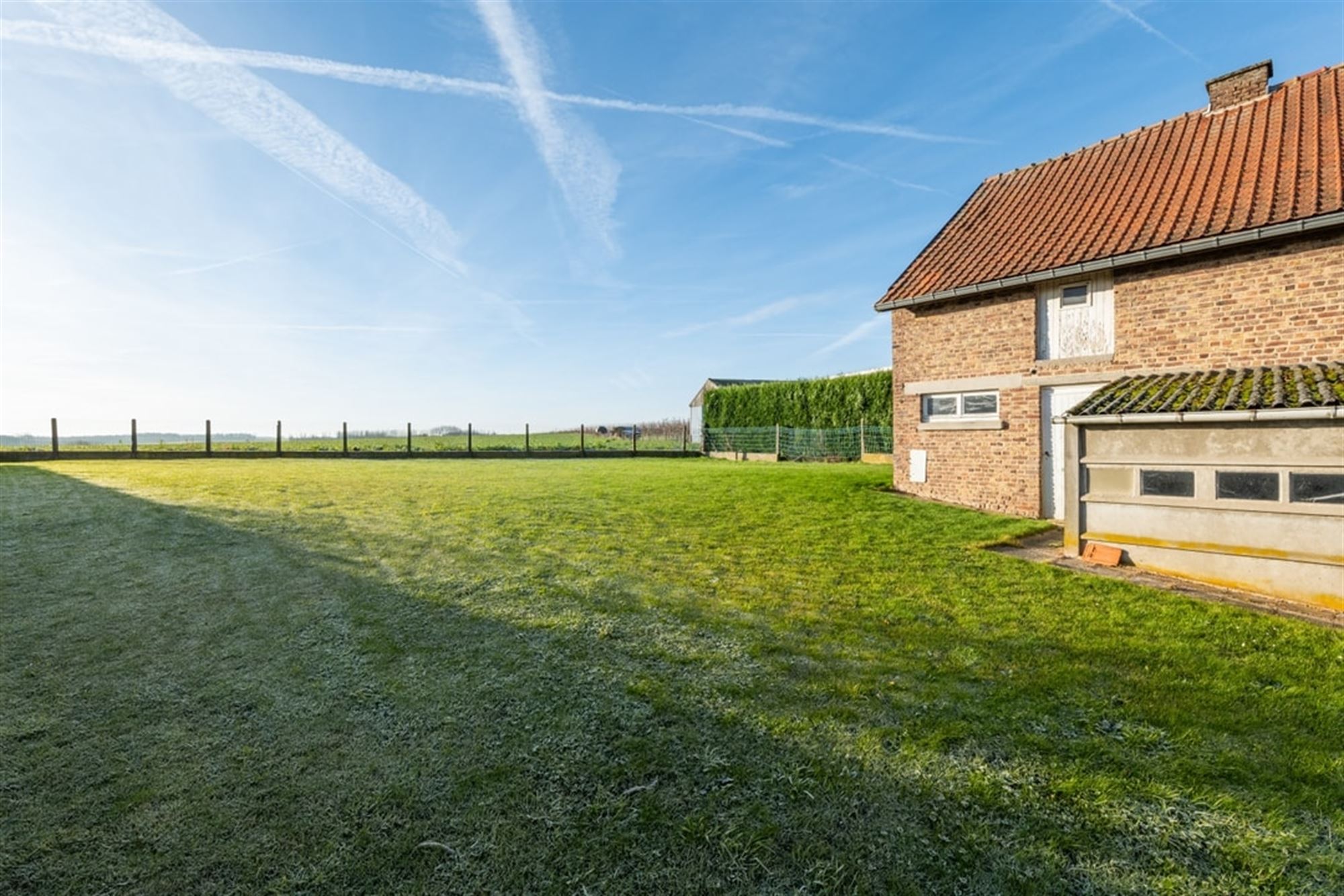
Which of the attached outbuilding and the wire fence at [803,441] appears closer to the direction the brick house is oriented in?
the attached outbuilding

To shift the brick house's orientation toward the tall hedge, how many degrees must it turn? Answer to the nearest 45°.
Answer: approximately 90° to its right

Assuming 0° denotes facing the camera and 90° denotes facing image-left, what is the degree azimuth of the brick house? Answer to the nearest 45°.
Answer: approximately 45°

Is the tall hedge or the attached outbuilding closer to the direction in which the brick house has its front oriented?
the attached outbuilding

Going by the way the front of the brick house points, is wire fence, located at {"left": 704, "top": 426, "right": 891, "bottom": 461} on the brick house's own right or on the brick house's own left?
on the brick house's own right
